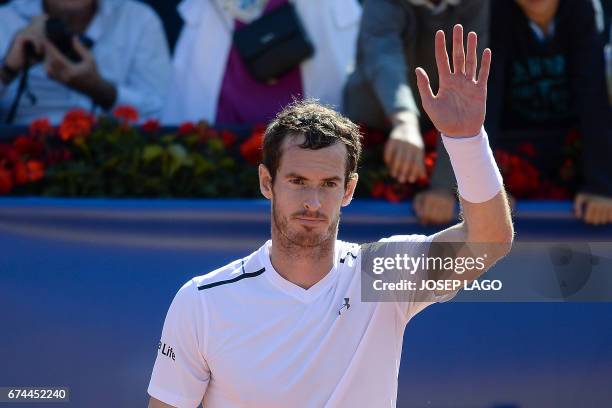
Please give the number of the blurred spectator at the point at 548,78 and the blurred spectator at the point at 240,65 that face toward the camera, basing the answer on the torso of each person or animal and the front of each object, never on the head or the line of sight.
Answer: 2

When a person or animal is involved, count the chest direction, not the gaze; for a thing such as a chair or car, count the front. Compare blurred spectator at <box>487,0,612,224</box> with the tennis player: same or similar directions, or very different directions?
same or similar directions

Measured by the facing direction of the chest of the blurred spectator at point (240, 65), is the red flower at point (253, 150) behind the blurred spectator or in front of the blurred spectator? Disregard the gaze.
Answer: in front

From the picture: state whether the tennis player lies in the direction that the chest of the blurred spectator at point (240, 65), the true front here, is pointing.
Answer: yes

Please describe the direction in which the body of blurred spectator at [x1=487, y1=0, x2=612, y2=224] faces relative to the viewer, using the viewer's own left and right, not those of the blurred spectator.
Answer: facing the viewer

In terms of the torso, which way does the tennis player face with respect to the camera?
toward the camera

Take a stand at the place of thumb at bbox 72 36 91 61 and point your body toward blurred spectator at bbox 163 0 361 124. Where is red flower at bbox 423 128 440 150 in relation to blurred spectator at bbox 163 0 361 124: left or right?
right

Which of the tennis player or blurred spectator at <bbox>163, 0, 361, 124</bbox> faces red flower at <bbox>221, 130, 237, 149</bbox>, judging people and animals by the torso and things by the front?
the blurred spectator

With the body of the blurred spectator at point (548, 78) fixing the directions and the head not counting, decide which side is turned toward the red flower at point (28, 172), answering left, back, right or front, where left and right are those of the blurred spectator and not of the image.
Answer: right

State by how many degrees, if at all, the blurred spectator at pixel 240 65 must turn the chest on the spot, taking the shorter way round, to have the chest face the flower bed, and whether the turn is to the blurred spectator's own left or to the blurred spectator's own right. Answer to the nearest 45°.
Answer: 0° — they already face it

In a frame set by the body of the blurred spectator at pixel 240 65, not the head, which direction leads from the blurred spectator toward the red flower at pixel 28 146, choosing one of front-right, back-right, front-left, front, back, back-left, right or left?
front-right

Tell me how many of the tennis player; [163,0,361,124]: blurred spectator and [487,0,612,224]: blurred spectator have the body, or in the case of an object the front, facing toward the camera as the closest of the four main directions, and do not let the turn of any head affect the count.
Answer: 3

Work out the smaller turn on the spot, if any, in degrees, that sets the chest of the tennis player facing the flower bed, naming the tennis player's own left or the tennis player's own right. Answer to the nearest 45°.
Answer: approximately 135° to the tennis player's own right

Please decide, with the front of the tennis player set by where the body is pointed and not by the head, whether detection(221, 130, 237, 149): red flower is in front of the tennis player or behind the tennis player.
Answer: behind
